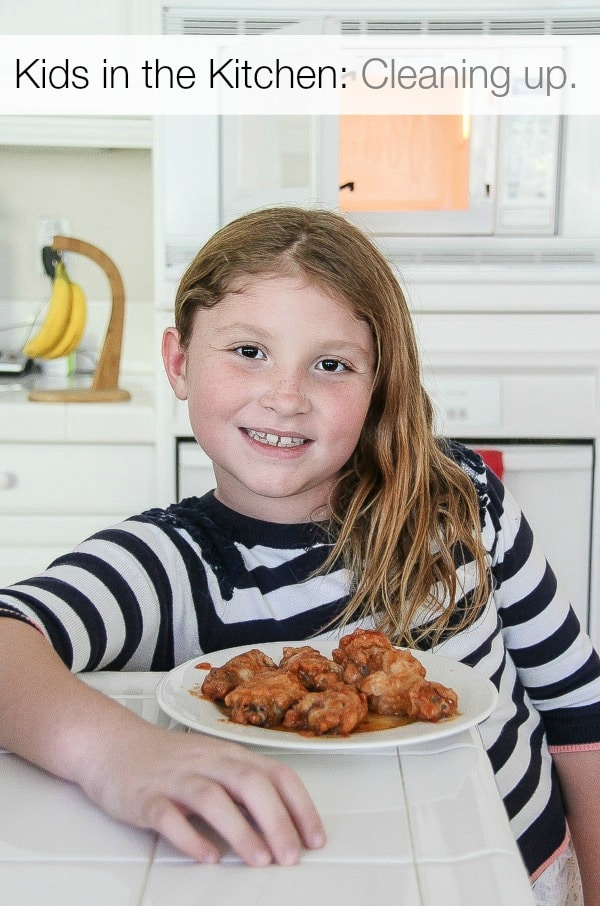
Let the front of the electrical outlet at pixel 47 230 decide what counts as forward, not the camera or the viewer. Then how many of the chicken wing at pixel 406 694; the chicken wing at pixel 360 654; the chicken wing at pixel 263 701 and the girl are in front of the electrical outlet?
4

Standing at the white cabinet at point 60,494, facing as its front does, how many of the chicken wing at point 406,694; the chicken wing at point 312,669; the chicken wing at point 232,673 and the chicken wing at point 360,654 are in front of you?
4

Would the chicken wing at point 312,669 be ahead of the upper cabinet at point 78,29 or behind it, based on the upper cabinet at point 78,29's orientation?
ahead

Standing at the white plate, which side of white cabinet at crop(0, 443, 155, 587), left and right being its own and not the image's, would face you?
front

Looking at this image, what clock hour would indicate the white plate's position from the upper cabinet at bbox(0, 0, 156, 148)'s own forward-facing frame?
The white plate is roughly at 12 o'clock from the upper cabinet.

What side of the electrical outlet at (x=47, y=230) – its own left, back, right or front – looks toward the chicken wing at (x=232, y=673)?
front
